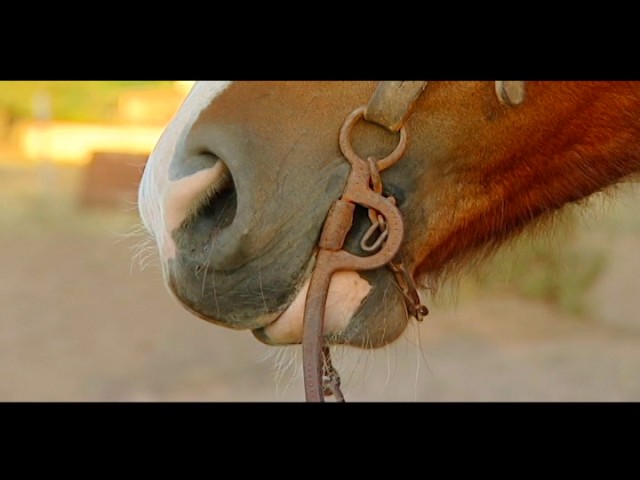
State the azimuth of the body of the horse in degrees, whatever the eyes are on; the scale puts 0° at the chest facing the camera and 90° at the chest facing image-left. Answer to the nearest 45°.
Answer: approximately 90°
